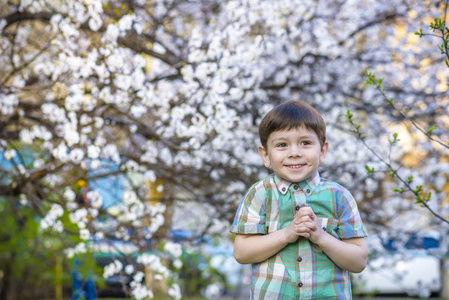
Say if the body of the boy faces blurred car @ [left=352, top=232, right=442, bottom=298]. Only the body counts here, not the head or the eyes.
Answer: no

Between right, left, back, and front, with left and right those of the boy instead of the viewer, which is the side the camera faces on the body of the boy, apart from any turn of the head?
front

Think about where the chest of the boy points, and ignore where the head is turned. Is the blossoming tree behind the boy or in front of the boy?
behind

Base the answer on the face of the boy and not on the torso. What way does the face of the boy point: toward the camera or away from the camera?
toward the camera
